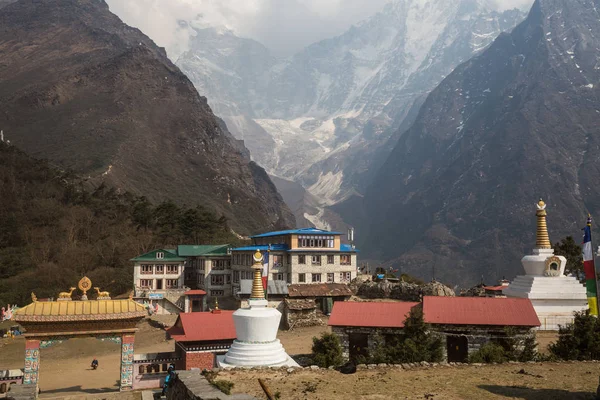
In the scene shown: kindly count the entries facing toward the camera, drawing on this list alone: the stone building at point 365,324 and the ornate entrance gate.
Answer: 2

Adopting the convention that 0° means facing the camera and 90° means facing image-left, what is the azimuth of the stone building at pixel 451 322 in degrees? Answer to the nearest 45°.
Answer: approximately 0°

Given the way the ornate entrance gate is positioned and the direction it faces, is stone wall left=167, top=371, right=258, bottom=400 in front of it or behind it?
in front

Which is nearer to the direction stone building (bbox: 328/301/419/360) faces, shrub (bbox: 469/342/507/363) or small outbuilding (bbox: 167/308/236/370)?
the shrub

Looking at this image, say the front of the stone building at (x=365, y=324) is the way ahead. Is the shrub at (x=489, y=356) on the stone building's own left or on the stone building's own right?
on the stone building's own left

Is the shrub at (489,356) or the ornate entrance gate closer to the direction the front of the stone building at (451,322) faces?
the shrub

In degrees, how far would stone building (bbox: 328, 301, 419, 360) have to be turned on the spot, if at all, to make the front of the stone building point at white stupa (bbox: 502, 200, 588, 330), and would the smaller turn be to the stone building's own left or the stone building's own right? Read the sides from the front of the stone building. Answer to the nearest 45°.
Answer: approximately 135° to the stone building's own left

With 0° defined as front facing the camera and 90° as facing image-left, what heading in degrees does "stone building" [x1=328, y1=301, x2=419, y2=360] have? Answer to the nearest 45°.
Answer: approximately 0°

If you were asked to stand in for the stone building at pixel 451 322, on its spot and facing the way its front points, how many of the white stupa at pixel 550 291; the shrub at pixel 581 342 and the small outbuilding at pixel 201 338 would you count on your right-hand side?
1

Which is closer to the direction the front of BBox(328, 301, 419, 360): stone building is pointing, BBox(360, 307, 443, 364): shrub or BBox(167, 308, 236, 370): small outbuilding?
the shrub
